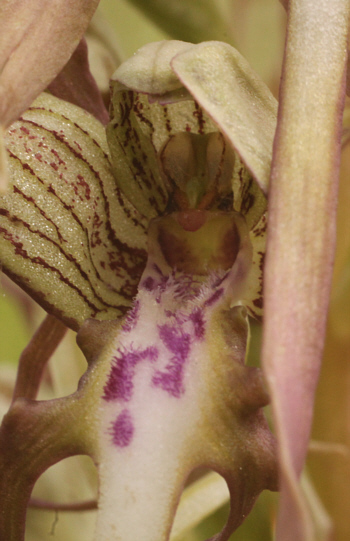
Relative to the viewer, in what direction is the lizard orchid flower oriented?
toward the camera
